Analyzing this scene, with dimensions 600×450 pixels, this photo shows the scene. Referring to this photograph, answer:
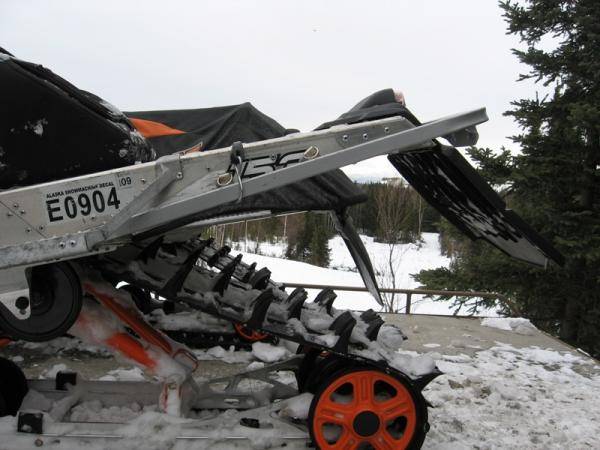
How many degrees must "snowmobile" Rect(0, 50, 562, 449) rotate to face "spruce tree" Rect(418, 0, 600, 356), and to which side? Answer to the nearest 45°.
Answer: approximately 135° to its right

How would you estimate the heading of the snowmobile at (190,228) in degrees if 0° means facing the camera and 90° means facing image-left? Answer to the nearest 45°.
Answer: approximately 90°
